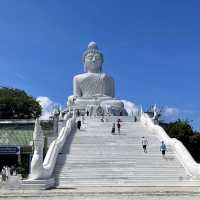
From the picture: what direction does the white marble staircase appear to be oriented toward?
toward the camera

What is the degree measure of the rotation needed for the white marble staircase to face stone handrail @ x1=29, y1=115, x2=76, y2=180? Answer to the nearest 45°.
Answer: approximately 45° to its right

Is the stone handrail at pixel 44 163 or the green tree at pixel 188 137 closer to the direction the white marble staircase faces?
the stone handrail

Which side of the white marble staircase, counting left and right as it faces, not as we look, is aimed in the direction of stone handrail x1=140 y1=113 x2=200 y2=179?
left
